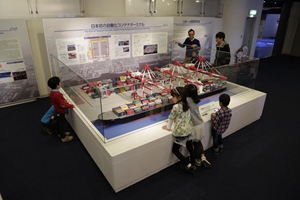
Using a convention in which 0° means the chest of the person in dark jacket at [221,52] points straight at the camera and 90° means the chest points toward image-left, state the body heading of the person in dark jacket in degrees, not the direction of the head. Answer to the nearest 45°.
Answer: approximately 45°

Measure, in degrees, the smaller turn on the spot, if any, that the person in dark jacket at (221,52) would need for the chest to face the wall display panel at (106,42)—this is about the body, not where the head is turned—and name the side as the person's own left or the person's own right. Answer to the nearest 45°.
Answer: approximately 45° to the person's own right

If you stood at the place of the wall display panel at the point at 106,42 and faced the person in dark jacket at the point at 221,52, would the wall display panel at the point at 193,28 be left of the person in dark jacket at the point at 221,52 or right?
left

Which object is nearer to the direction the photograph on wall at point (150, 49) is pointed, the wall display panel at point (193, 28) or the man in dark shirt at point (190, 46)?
the man in dark shirt

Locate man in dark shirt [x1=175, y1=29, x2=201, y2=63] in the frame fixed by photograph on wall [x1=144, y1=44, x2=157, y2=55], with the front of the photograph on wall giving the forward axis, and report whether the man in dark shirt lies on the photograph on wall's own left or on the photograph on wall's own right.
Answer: on the photograph on wall's own left

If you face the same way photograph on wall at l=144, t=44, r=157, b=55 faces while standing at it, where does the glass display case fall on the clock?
The glass display case is roughly at 12 o'clock from the photograph on wall.

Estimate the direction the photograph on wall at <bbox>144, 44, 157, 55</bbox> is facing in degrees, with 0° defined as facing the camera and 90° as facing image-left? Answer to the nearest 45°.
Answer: approximately 0°

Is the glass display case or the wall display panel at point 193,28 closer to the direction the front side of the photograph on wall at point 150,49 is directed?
the glass display case
